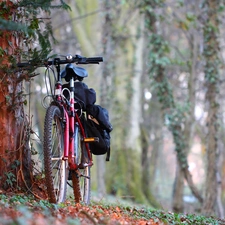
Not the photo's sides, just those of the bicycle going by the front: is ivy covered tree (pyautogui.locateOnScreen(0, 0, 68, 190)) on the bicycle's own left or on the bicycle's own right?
on the bicycle's own right

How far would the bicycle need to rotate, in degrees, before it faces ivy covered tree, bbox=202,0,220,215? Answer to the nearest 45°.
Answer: approximately 135° to its left

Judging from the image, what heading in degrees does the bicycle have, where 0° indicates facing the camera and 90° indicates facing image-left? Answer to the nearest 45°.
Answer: approximately 0°

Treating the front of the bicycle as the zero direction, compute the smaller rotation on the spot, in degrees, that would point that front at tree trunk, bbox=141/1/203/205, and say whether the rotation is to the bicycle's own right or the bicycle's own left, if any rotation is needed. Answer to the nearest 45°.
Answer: approximately 180°
